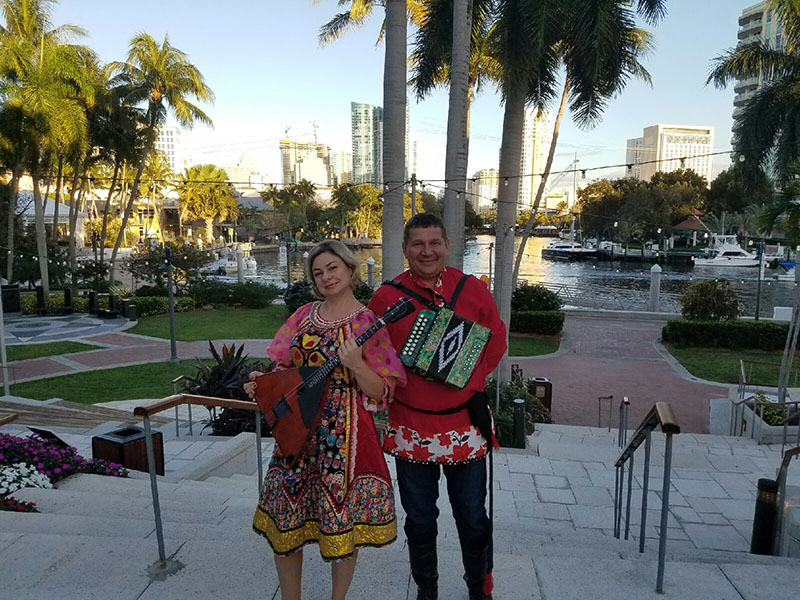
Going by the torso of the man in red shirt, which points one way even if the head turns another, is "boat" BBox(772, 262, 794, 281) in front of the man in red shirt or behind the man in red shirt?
behind

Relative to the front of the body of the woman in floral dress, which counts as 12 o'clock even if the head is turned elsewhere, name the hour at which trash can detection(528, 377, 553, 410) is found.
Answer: The trash can is roughly at 7 o'clock from the woman in floral dress.

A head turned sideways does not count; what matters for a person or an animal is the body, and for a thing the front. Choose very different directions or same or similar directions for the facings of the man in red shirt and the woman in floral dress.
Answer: same or similar directions

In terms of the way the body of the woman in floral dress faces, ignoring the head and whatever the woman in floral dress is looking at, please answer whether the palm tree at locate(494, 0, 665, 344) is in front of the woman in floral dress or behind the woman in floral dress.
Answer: behind

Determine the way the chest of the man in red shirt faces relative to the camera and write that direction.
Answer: toward the camera

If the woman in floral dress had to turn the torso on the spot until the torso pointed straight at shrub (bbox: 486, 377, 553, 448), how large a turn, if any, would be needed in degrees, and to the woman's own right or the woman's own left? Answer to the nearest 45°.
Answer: approximately 135° to the woman's own left

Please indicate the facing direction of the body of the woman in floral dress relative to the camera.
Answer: toward the camera

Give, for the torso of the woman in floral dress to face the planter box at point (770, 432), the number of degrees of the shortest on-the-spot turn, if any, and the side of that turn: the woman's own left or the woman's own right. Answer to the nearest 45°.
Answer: approximately 135° to the woman's own left

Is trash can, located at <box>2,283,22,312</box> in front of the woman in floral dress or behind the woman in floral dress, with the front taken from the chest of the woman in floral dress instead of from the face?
behind

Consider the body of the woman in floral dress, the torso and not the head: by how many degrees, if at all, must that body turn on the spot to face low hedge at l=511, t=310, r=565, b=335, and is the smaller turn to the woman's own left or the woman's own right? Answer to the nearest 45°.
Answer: approximately 135° to the woman's own left

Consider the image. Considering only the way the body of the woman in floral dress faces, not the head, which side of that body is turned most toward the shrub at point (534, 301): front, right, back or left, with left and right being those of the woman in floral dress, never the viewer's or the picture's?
back

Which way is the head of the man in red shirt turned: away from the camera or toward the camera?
toward the camera

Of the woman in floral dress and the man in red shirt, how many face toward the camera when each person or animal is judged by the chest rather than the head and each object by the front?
2
